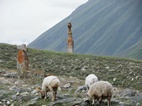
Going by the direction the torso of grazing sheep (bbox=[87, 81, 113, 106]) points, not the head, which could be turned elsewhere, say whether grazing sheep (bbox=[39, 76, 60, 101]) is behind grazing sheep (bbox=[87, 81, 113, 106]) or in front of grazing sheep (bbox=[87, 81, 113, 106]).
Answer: in front

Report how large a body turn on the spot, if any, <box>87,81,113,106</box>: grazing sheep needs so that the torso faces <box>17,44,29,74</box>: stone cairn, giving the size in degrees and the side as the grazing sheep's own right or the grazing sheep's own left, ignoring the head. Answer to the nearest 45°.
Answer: approximately 45° to the grazing sheep's own right

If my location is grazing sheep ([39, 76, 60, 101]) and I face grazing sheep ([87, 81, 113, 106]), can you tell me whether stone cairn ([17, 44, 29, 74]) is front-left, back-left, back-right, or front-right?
back-left

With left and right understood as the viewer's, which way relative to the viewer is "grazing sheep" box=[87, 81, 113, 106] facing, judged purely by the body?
facing to the left of the viewer

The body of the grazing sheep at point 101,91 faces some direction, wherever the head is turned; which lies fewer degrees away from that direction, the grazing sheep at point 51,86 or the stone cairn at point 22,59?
the grazing sheep
